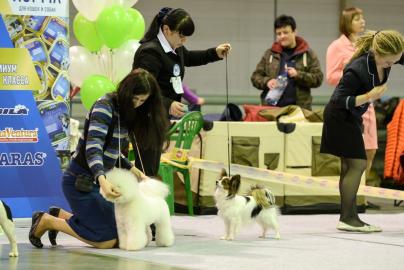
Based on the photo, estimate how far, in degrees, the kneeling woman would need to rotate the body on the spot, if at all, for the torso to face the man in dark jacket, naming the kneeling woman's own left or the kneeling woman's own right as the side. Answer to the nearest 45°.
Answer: approximately 45° to the kneeling woman's own left

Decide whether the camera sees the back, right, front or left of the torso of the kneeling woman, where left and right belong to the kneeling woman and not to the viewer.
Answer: right

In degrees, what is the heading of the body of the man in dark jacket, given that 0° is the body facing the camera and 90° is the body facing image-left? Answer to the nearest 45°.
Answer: approximately 0°

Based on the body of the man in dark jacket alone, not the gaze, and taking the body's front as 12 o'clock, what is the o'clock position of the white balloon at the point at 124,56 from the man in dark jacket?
The white balloon is roughly at 2 o'clock from the man in dark jacket.

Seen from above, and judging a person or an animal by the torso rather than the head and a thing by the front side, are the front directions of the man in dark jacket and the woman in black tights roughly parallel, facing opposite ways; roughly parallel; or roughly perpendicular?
roughly perpendicular

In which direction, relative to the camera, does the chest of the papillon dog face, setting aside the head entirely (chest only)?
to the viewer's left

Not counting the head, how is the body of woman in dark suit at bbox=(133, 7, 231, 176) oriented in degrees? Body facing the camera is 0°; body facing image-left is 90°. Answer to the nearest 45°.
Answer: approximately 315°

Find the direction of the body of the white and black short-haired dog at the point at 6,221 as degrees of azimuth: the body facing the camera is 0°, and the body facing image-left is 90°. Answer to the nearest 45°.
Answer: approximately 90°
